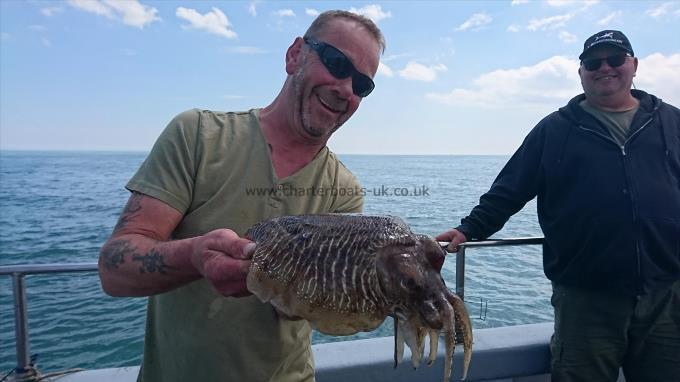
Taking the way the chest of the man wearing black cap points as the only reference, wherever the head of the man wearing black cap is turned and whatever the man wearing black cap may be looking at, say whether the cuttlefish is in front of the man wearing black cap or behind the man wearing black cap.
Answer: in front

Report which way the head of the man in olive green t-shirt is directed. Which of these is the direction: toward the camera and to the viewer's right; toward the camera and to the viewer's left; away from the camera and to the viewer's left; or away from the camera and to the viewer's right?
toward the camera and to the viewer's right

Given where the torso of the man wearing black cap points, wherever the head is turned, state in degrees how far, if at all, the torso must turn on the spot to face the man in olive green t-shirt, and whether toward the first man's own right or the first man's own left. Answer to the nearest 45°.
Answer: approximately 45° to the first man's own right

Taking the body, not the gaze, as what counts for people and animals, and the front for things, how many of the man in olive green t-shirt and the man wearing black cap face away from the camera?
0

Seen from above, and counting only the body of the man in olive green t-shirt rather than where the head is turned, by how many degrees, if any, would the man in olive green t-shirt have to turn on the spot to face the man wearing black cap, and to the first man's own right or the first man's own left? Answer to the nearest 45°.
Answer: approximately 45° to the first man's own left

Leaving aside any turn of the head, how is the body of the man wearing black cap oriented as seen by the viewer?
toward the camera
